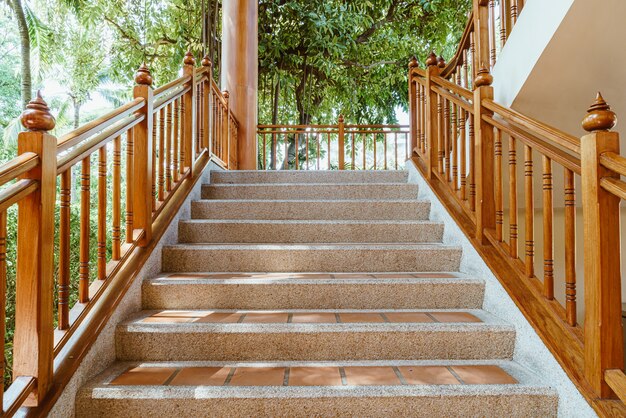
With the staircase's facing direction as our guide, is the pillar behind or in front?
behind

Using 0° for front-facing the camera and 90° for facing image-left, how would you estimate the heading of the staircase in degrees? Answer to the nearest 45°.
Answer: approximately 0°
